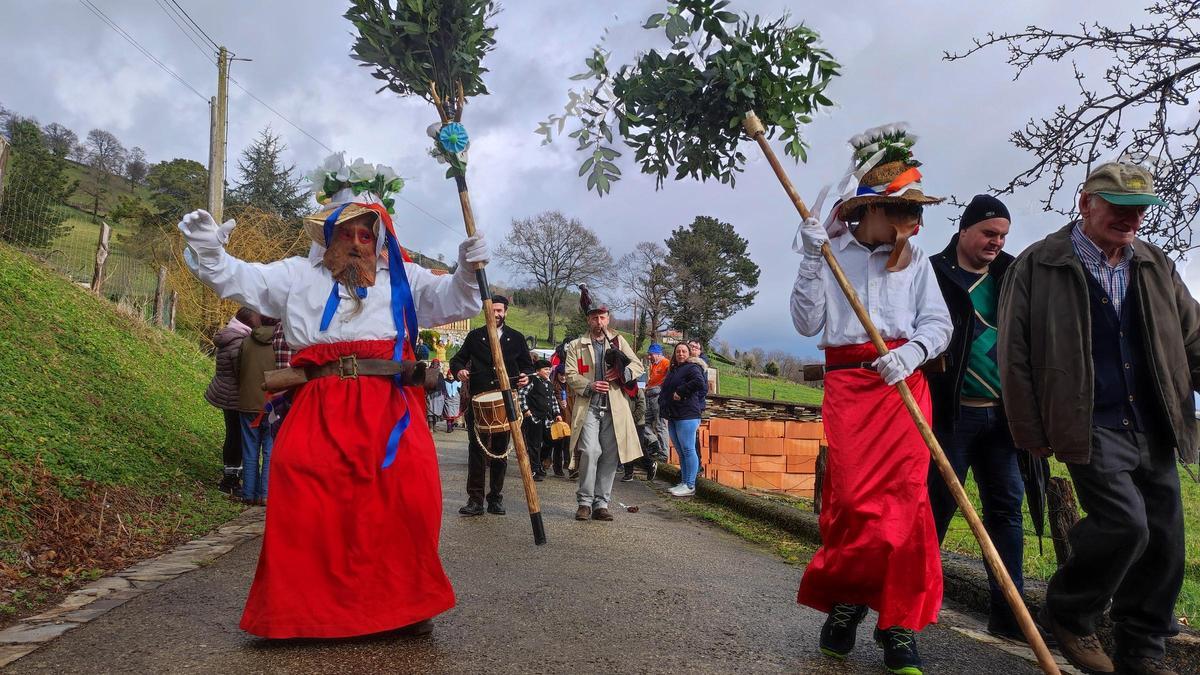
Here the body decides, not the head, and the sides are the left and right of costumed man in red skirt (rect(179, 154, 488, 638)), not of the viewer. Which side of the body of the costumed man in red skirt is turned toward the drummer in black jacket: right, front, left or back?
back

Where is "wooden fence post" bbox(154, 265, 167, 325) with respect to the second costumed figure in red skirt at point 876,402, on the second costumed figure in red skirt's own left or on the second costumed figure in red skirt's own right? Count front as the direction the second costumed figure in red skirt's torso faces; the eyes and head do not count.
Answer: on the second costumed figure in red skirt's own right

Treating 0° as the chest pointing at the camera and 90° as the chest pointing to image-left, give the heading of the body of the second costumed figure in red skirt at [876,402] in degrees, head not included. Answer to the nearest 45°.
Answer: approximately 0°

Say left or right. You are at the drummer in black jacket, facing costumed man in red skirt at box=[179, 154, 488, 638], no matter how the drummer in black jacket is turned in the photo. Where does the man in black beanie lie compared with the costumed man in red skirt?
left

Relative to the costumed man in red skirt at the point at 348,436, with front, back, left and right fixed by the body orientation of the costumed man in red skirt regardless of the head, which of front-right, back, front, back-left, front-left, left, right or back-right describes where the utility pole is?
back

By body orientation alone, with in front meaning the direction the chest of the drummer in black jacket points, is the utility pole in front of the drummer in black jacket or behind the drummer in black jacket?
behind

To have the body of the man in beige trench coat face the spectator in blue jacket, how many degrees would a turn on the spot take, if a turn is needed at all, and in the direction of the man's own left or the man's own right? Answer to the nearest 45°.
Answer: approximately 135° to the man's own left

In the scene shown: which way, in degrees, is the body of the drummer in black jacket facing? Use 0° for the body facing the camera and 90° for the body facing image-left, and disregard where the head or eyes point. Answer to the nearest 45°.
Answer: approximately 0°

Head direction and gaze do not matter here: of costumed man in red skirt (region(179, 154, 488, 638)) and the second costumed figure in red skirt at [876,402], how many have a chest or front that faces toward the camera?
2
